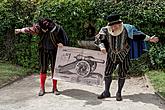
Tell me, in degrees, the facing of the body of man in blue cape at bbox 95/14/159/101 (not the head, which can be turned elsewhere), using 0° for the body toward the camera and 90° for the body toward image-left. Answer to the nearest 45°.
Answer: approximately 0°

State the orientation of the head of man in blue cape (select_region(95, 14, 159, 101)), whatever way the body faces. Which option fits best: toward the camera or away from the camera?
toward the camera
